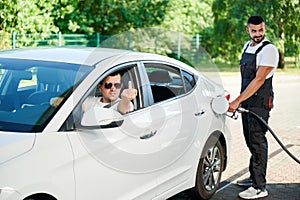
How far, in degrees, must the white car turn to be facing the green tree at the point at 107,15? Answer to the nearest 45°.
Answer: approximately 135° to its right

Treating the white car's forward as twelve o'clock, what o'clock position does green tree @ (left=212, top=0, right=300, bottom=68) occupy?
The green tree is roughly at 5 o'clock from the white car.

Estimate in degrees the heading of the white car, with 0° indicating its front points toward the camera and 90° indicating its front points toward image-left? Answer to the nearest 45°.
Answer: approximately 45°

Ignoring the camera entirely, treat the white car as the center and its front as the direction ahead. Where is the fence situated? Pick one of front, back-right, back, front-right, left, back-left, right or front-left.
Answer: back-right
